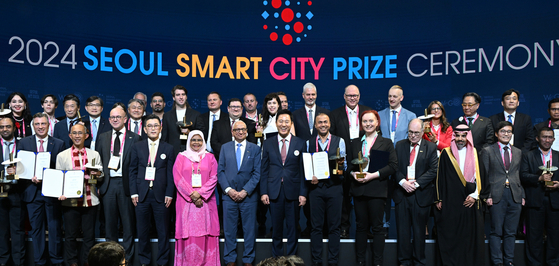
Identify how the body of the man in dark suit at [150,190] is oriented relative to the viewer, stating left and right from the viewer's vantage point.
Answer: facing the viewer

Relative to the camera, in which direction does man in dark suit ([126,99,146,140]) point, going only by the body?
toward the camera

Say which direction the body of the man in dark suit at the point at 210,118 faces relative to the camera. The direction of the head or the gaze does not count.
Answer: toward the camera

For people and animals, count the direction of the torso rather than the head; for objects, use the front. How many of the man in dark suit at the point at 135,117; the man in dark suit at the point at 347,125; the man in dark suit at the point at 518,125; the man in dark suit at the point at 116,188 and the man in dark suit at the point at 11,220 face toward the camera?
5

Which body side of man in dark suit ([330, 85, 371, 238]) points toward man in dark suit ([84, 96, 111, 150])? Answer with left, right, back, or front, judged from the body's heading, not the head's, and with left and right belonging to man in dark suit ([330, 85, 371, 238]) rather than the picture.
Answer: right

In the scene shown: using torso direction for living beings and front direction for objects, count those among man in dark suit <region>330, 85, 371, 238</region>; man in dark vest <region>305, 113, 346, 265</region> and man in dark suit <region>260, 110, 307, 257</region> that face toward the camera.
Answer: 3

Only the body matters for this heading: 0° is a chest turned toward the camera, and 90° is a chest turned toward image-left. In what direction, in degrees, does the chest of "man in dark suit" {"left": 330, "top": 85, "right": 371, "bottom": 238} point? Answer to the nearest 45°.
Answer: approximately 0°

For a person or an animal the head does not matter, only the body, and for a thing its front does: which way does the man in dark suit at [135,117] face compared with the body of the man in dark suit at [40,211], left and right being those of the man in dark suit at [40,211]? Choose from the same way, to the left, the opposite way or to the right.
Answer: the same way

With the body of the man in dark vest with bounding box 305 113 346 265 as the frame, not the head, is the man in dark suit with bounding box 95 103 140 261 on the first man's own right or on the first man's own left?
on the first man's own right

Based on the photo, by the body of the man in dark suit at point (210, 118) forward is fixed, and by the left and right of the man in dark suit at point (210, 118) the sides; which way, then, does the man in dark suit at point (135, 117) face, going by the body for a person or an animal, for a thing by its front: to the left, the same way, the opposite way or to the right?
the same way

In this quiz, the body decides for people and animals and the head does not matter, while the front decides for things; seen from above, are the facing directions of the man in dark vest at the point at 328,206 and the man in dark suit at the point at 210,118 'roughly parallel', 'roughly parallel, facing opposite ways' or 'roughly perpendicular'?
roughly parallel

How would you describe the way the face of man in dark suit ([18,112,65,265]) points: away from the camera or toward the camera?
toward the camera

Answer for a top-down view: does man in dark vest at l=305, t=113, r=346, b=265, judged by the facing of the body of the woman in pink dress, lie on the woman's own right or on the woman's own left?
on the woman's own left

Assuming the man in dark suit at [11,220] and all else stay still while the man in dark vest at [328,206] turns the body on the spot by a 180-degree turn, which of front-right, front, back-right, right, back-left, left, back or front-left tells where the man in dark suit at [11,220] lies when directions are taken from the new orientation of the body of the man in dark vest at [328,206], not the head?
left

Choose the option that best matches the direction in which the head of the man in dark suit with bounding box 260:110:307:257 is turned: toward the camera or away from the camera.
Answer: toward the camera

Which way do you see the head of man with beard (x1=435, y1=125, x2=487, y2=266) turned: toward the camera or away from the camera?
toward the camera

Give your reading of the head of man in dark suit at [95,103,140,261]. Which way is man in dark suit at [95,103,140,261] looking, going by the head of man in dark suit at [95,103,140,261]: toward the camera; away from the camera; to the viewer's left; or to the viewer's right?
toward the camera
